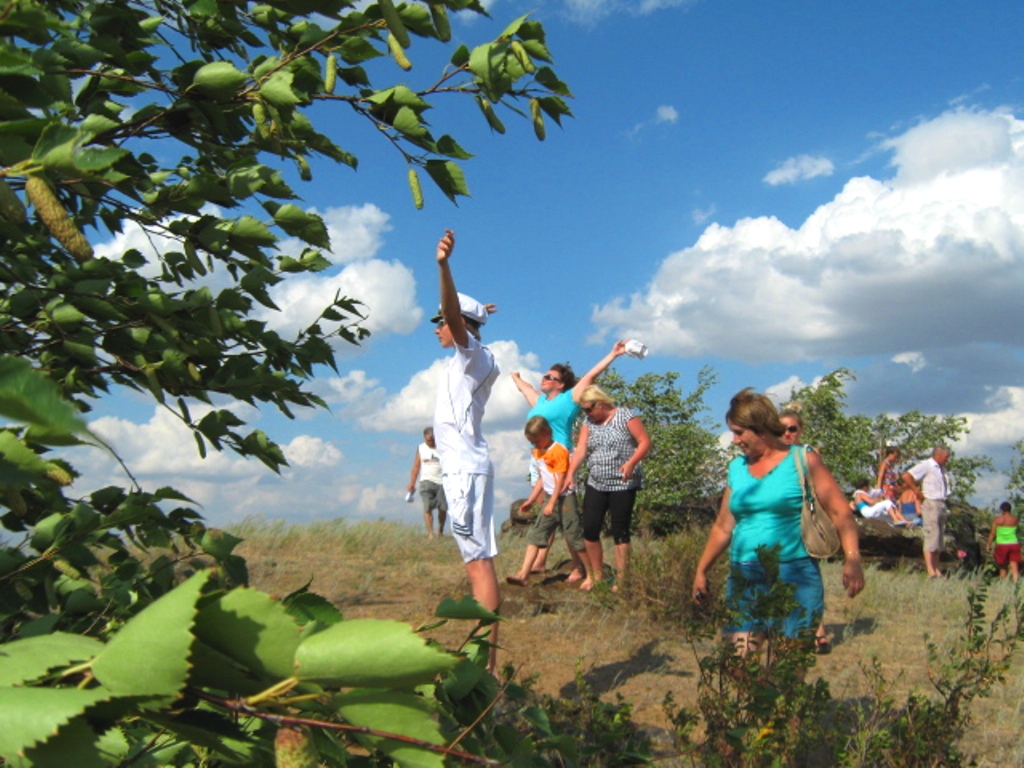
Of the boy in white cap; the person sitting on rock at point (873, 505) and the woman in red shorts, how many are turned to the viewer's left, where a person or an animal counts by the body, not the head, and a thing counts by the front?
1

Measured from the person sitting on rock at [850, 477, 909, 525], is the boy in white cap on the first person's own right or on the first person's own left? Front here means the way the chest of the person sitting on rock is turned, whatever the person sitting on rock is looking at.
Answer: on the first person's own right

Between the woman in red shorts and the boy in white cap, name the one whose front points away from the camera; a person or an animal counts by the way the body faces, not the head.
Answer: the woman in red shorts

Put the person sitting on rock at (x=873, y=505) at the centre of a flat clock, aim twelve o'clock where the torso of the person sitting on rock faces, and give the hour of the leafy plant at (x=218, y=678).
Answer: The leafy plant is roughly at 3 o'clock from the person sitting on rock.

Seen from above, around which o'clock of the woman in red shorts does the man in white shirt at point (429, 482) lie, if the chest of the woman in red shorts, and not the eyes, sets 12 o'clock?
The man in white shirt is roughly at 8 o'clock from the woman in red shorts.

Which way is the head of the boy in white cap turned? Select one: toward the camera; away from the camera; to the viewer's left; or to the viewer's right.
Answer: to the viewer's left

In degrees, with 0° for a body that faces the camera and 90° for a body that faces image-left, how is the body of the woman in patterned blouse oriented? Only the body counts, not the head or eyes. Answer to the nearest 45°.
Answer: approximately 45°

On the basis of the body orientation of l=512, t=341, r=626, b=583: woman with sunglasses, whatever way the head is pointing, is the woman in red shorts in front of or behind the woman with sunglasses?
behind

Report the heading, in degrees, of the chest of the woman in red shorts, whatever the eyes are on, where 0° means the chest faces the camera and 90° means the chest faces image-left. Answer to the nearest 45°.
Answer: approximately 180°

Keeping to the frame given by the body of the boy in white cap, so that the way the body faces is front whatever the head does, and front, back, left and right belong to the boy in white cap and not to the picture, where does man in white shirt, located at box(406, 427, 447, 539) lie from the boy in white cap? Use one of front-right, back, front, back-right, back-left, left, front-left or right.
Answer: right

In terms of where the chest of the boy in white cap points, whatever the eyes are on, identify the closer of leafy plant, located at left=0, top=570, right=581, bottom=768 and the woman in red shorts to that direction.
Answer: the leafy plant
